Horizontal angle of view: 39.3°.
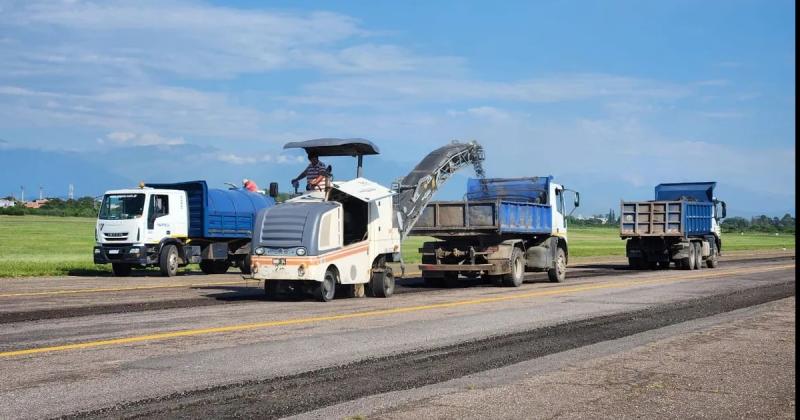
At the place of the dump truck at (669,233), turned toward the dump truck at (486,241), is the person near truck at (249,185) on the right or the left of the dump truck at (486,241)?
right

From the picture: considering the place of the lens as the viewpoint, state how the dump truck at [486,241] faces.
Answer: facing away from the viewer and to the right of the viewer

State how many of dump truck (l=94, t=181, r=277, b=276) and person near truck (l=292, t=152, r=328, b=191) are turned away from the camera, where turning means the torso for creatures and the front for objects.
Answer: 0

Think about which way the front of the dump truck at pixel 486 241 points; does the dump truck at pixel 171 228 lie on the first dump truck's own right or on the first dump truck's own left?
on the first dump truck's own left

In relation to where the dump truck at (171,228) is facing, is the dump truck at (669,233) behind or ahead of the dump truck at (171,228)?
behind

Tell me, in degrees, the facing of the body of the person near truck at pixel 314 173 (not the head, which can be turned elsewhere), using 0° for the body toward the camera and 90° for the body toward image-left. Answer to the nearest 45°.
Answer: approximately 45°

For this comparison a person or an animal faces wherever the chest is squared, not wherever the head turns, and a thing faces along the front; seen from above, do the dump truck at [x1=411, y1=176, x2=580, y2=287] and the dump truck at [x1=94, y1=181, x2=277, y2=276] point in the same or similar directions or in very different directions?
very different directions

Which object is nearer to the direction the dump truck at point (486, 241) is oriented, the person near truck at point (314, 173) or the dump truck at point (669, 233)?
the dump truck
